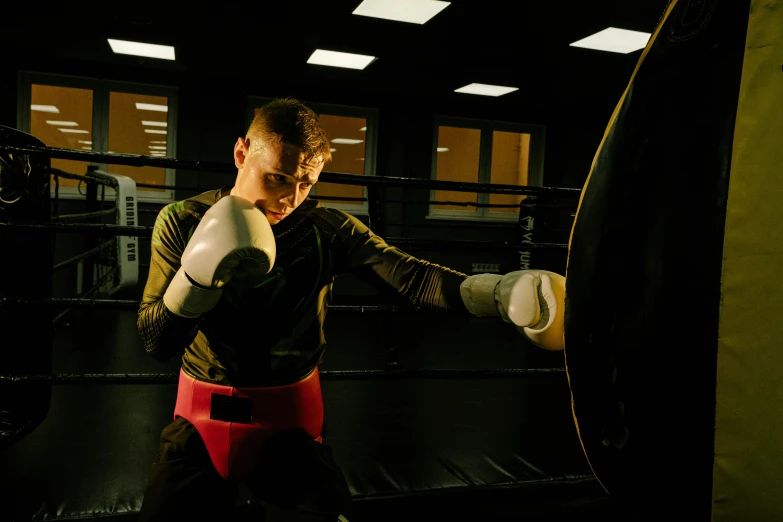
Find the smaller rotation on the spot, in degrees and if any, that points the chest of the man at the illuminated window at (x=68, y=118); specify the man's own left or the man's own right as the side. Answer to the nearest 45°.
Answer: approximately 135° to the man's own right

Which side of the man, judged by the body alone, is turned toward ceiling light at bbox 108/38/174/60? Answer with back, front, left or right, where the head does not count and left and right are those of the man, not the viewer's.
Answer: back

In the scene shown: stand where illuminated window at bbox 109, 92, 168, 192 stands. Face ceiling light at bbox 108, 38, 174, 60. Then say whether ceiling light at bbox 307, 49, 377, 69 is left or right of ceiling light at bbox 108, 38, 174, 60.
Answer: left

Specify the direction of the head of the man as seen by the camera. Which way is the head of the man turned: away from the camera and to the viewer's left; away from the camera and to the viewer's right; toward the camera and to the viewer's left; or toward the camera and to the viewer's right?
toward the camera and to the viewer's right

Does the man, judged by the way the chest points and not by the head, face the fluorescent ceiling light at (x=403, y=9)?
no

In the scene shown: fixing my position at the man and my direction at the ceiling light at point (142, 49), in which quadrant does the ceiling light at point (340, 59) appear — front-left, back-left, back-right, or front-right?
front-right

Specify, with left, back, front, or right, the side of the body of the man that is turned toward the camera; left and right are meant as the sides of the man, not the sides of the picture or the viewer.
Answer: front

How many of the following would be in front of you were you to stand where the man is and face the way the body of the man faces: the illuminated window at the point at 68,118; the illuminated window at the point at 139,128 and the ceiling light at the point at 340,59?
0

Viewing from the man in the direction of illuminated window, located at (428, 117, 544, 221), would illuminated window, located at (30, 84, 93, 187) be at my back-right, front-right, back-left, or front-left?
front-left

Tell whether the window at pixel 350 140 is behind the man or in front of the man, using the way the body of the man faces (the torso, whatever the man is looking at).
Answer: behind

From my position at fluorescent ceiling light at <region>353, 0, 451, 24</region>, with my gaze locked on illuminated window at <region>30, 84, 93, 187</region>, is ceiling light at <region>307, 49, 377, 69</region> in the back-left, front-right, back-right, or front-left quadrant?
front-right

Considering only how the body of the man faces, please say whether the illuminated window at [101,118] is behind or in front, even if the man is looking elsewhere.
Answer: behind

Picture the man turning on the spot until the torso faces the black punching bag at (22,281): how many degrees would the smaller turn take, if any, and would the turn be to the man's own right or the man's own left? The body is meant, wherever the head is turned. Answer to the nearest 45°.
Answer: approximately 135° to the man's own right

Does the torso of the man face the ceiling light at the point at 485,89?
no
